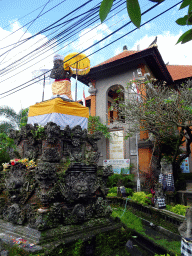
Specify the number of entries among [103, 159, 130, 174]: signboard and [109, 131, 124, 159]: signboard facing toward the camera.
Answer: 2

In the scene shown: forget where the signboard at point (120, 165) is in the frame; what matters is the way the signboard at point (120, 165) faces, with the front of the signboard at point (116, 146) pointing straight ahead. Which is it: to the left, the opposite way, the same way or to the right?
the same way

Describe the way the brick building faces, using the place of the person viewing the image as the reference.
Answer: facing the viewer and to the left of the viewer

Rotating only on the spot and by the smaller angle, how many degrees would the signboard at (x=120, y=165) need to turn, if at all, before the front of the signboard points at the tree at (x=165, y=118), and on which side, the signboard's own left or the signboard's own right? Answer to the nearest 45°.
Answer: approximately 45° to the signboard's own left

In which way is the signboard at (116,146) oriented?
toward the camera

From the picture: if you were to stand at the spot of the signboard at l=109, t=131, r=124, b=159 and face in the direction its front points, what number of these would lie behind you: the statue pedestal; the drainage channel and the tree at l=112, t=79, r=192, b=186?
0

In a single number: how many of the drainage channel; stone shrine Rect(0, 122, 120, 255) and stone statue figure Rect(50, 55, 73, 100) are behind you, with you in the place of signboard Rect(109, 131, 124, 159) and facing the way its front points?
0

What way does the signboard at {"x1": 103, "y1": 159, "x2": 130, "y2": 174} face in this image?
toward the camera

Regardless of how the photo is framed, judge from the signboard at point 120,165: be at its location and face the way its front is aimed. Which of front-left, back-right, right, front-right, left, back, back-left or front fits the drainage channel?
front

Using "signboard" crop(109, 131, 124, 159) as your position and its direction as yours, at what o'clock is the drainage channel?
The drainage channel is roughly at 12 o'clock from the signboard.

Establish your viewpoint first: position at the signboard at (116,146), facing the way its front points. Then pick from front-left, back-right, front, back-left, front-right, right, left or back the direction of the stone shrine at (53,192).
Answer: front

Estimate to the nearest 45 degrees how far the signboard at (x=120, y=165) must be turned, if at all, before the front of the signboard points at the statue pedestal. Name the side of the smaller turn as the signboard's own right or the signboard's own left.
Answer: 0° — it already faces it

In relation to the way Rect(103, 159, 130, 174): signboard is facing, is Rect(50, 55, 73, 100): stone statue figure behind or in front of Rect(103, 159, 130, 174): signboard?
in front
